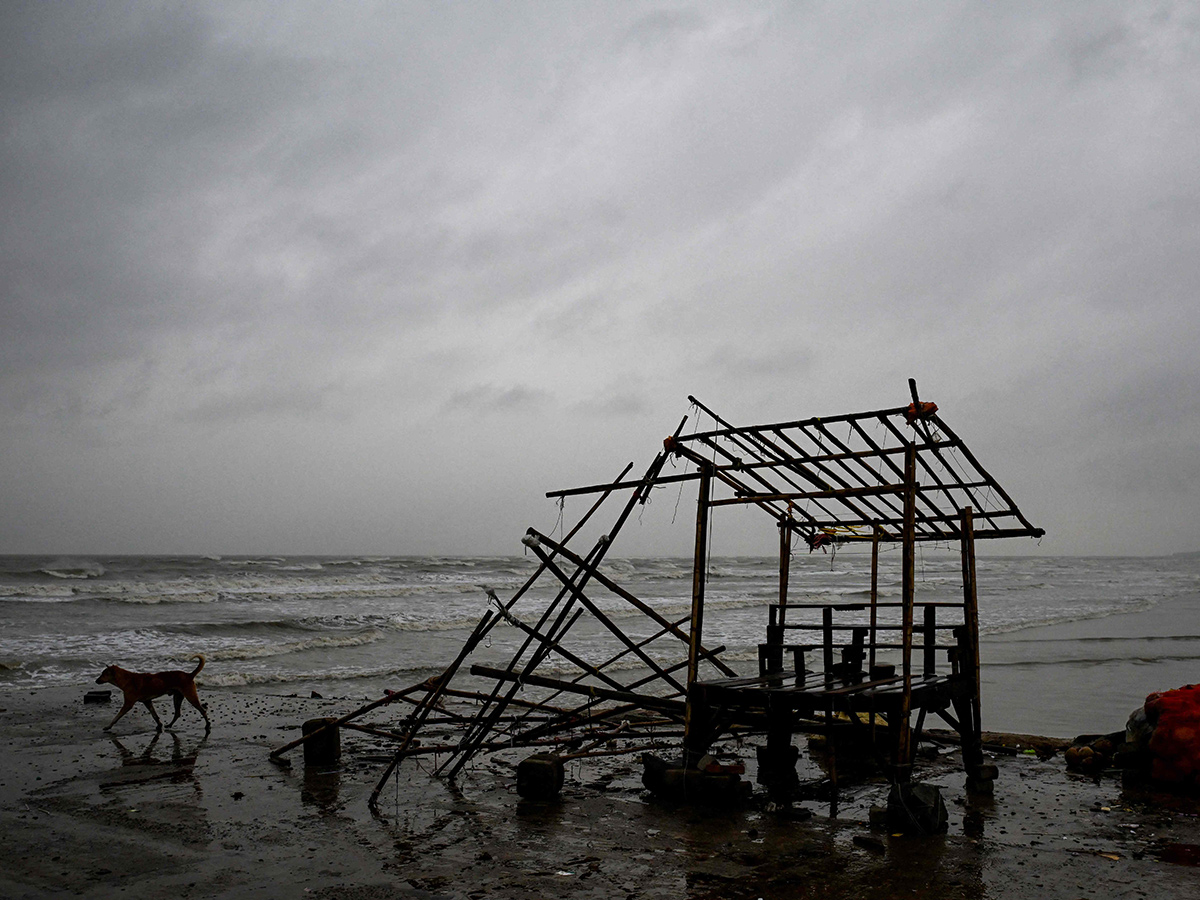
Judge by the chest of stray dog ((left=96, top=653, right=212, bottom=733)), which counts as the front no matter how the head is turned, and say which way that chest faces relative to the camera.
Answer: to the viewer's left

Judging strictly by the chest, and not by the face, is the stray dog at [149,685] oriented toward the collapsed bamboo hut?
no

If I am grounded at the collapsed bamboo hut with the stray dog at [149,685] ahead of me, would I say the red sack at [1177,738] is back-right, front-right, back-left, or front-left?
back-right

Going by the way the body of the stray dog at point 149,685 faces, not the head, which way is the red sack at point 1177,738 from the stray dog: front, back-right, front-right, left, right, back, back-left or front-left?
back-left
